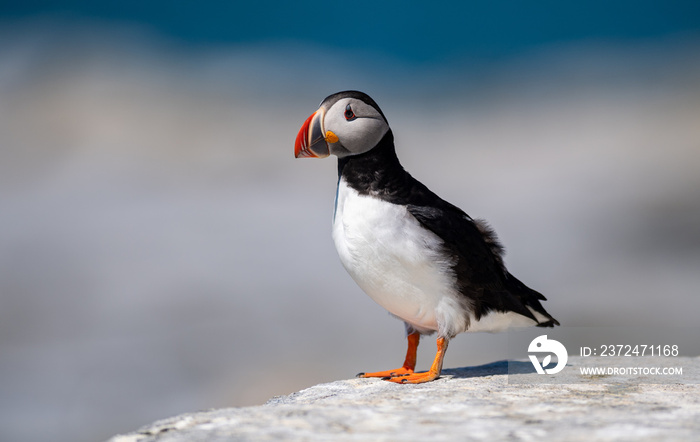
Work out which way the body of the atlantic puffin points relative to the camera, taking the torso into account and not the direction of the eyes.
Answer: to the viewer's left
